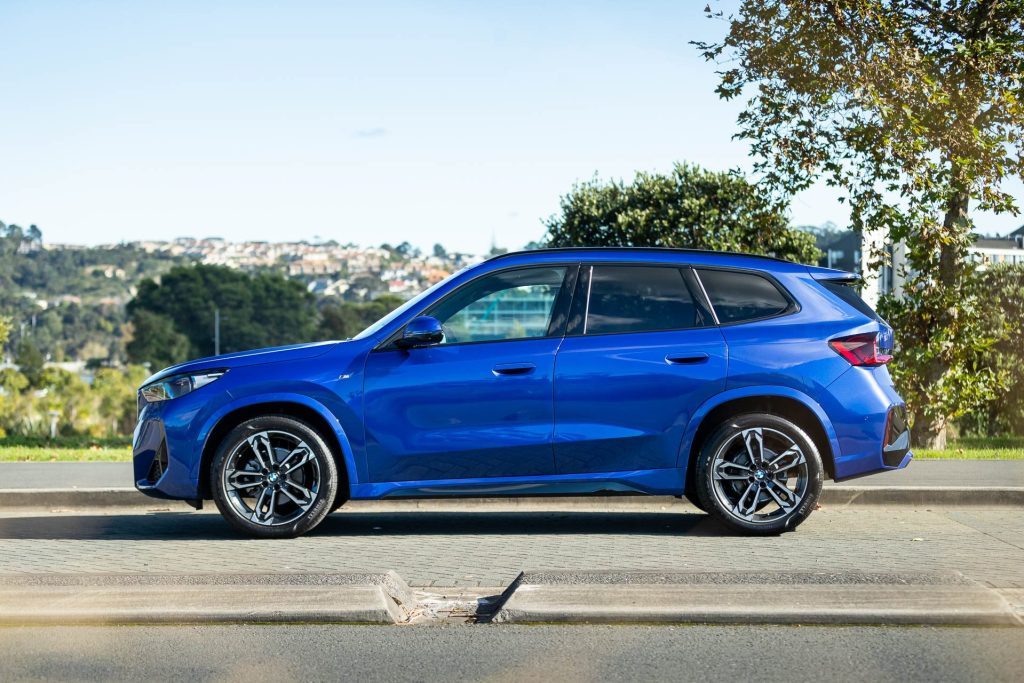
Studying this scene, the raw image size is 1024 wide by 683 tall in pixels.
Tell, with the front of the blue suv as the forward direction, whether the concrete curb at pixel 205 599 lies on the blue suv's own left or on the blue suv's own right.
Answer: on the blue suv's own left

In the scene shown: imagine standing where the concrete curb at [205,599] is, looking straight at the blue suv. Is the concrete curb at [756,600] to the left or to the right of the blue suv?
right

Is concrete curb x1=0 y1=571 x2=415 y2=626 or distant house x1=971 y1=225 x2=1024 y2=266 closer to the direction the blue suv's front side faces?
the concrete curb

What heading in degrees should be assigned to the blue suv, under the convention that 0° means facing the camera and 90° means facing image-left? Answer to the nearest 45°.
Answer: approximately 90°

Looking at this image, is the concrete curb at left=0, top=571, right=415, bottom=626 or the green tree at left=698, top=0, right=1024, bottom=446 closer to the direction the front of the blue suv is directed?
the concrete curb

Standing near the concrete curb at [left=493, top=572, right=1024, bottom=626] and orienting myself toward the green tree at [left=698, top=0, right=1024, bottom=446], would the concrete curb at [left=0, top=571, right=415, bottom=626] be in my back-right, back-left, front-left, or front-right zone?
back-left

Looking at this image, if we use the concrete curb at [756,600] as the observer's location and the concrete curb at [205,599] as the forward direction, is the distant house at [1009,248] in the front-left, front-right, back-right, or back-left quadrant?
back-right

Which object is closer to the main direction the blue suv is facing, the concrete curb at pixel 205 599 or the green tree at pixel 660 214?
the concrete curb

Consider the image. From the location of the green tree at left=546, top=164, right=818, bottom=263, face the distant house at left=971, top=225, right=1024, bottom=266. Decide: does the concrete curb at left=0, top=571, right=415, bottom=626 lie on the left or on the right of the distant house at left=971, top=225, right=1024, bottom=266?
right

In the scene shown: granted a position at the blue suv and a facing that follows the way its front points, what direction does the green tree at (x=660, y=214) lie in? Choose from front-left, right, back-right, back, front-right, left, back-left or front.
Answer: right
